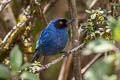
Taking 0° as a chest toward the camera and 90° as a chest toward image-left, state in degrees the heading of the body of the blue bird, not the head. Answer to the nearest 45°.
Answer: approximately 270°

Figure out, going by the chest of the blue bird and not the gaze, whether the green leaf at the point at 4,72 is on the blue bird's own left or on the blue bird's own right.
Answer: on the blue bird's own right
